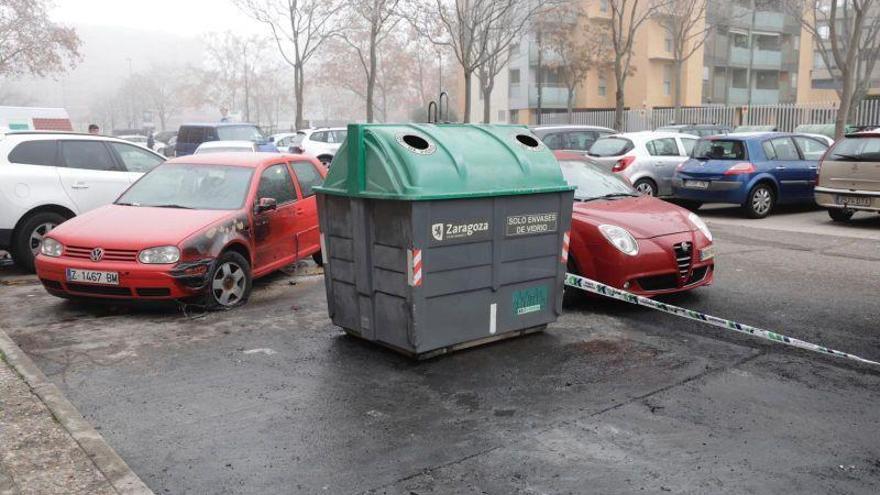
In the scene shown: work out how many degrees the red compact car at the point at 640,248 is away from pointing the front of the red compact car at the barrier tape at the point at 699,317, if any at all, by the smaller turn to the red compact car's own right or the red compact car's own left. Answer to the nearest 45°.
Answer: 0° — it already faces it

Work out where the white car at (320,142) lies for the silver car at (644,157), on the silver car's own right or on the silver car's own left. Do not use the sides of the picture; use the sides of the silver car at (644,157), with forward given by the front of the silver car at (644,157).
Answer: on the silver car's own left

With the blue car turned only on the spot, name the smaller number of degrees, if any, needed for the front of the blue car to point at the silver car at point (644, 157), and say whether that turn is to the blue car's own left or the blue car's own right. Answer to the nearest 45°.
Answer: approximately 90° to the blue car's own left

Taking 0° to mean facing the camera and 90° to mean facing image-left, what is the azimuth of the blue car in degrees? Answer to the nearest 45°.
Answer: approximately 225°

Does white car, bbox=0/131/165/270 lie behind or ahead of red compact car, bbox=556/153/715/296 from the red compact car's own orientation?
behind

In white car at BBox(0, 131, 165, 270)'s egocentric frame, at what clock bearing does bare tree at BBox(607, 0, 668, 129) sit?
The bare tree is roughly at 12 o'clock from the white car.

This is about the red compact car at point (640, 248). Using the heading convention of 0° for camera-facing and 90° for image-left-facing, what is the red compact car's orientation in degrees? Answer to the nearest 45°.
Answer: approximately 315°

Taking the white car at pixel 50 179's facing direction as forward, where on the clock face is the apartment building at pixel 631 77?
The apartment building is roughly at 12 o'clock from the white car.

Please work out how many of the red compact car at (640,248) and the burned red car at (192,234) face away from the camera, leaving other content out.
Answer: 0

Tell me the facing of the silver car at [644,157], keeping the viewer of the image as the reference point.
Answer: facing away from the viewer and to the right of the viewer

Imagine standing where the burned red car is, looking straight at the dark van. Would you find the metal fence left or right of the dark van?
right
